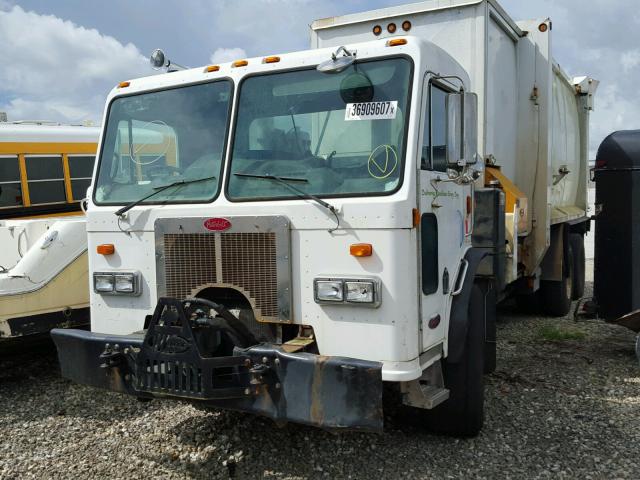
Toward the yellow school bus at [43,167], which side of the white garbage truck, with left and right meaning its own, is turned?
right

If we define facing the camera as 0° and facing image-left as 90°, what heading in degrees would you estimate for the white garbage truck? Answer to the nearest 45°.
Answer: approximately 45°
